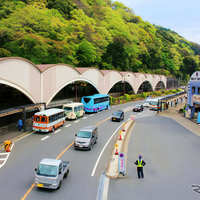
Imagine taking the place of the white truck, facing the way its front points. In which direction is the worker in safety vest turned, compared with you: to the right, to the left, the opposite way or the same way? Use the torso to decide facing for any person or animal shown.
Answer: the opposite way

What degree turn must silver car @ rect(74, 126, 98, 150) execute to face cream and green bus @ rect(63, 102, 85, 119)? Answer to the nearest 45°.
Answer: approximately 135° to its right

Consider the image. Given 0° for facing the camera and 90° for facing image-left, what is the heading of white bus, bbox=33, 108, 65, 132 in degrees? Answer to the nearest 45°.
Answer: approximately 225°

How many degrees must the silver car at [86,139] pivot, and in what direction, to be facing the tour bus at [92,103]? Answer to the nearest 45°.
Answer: approximately 135° to its right

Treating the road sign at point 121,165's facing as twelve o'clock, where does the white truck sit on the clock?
The white truck is roughly at 2 o'clock from the road sign.

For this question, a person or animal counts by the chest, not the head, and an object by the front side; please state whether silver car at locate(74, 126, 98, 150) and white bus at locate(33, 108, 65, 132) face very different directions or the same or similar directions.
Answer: very different directions

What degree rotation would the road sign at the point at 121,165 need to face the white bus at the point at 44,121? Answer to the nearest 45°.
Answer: approximately 135° to its right

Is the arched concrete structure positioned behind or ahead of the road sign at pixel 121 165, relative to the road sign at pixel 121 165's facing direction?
behind
